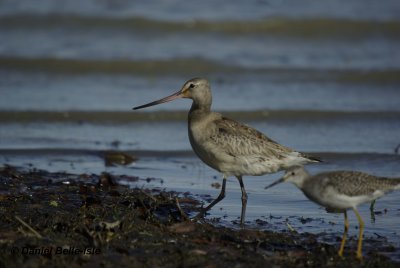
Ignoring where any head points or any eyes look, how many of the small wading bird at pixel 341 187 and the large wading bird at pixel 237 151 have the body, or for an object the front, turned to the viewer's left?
2

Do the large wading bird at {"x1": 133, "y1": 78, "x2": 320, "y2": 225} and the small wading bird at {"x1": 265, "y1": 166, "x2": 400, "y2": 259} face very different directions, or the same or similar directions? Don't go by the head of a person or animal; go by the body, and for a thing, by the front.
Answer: same or similar directions

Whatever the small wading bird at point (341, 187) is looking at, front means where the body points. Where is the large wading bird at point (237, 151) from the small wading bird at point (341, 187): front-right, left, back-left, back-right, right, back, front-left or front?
front-right

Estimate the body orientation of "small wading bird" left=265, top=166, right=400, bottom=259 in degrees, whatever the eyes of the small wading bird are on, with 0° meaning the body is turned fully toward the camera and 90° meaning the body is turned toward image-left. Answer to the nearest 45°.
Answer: approximately 90°

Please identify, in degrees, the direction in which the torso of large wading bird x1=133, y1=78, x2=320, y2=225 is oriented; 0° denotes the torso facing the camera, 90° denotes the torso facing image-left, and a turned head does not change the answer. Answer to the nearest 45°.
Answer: approximately 90°

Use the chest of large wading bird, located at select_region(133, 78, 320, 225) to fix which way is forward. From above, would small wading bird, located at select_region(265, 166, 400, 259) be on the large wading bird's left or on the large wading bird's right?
on the large wading bird's left
